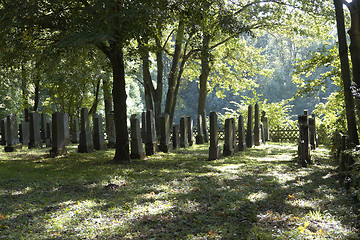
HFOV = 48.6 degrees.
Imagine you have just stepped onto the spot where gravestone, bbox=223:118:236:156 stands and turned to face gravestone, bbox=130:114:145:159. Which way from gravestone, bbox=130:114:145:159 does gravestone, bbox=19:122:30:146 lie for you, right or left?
right

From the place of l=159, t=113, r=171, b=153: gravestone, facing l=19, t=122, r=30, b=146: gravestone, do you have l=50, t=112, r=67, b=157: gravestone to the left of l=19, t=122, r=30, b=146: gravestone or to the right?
left

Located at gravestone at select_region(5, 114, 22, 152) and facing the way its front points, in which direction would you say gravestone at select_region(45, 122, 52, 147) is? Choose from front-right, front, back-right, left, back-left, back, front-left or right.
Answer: left

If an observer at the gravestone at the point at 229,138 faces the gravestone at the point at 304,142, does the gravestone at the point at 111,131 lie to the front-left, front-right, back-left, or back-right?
back-right

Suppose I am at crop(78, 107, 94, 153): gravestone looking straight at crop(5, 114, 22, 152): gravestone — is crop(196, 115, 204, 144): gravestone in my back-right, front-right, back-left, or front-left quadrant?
back-right
